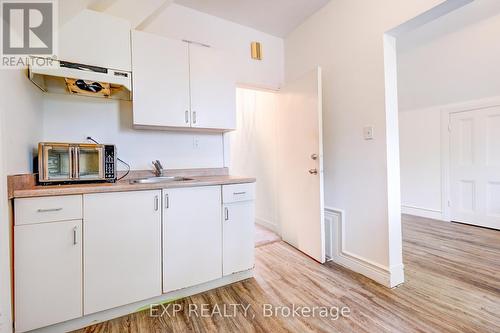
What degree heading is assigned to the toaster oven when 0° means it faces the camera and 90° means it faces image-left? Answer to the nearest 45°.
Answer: approximately 0°

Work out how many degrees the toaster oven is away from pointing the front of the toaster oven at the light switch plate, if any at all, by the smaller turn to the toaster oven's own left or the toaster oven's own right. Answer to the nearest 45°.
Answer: approximately 45° to the toaster oven's own left

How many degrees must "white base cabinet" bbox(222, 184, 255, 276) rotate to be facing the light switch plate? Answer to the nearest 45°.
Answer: approximately 45° to its left

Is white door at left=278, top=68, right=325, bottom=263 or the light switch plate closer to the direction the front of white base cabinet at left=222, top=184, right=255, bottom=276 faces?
the light switch plate

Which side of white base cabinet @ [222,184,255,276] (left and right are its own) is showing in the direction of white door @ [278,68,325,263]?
left

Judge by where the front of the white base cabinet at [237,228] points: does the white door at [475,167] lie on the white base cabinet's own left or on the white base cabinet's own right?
on the white base cabinet's own left

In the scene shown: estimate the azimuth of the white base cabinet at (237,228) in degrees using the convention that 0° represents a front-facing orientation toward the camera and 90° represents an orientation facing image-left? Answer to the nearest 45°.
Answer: approximately 315°

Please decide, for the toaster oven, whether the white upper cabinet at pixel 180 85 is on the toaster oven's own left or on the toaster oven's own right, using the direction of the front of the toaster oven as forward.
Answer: on the toaster oven's own left

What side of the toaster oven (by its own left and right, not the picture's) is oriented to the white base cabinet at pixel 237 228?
left
